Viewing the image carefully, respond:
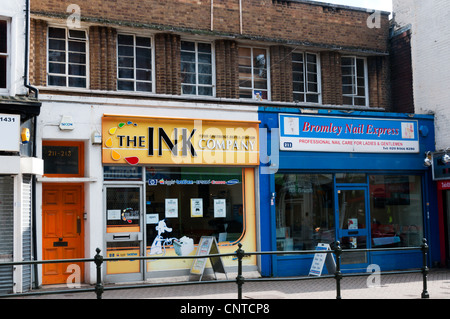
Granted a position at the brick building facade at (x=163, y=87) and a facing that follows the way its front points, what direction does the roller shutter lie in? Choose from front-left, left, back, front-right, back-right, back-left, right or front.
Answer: front-right

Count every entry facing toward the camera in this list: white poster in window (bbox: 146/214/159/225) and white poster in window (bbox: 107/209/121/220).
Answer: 2

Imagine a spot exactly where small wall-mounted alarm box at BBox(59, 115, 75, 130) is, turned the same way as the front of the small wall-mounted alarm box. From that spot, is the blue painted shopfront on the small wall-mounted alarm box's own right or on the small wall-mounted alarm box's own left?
on the small wall-mounted alarm box's own left

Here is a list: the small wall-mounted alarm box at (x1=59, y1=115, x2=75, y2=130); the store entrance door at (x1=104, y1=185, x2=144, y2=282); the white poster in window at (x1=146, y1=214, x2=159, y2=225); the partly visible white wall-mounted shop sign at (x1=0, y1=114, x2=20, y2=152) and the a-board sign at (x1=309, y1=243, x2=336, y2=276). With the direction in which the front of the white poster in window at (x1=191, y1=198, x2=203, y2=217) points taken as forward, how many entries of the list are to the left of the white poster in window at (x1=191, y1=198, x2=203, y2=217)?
1

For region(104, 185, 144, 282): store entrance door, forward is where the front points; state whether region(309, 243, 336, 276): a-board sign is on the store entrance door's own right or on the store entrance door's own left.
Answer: on the store entrance door's own left

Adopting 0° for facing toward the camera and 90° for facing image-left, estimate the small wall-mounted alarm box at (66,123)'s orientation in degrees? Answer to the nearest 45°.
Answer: approximately 0°

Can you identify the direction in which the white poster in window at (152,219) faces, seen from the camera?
facing the viewer

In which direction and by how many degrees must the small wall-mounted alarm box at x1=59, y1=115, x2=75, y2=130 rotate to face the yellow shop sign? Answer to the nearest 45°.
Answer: approximately 90° to its left

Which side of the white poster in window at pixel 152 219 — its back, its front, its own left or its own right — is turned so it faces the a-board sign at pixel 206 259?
left

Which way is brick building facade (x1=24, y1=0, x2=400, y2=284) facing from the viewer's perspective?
toward the camera

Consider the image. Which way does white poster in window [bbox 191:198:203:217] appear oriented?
toward the camera
